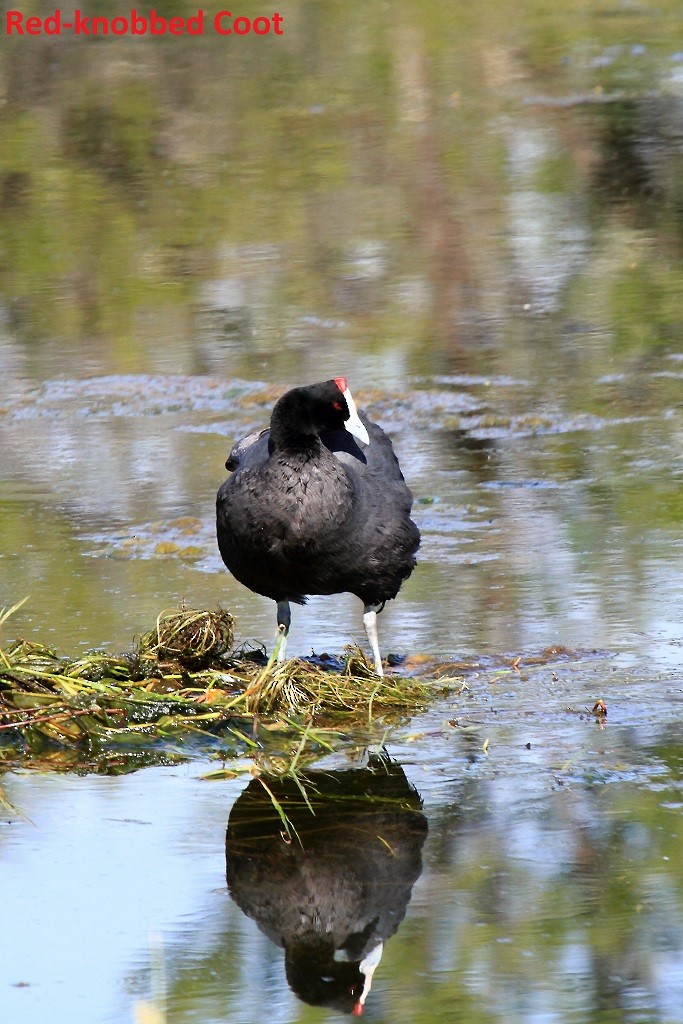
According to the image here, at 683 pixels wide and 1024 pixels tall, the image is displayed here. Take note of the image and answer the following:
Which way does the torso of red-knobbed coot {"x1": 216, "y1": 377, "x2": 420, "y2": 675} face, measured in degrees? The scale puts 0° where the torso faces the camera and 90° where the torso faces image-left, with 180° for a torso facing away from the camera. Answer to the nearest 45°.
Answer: approximately 0°
